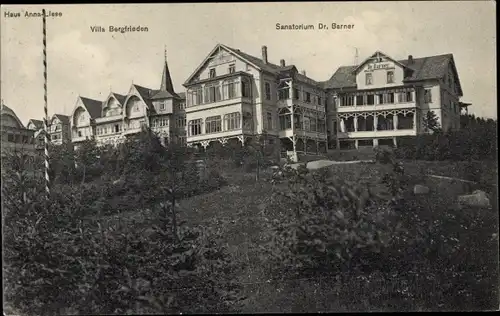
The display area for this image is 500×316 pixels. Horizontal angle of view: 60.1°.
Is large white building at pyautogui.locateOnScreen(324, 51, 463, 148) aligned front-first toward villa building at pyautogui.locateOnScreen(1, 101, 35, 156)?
no

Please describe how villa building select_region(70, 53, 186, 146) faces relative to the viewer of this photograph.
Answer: facing the viewer and to the left of the viewer

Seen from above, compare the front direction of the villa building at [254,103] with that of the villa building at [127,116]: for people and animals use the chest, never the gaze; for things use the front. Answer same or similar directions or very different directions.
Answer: same or similar directions

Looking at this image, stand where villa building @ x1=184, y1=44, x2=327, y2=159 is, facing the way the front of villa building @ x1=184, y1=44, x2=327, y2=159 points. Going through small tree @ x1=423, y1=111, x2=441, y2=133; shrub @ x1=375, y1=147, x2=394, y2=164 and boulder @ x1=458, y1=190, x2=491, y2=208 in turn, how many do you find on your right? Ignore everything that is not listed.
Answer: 0

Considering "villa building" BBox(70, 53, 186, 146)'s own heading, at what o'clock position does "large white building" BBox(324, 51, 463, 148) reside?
The large white building is roughly at 8 o'clock from the villa building.

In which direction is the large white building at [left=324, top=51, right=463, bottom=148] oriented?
toward the camera

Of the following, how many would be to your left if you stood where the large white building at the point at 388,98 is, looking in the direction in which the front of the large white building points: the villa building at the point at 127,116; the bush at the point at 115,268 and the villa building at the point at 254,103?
0

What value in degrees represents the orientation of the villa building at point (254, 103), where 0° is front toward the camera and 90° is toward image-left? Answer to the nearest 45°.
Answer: approximately 45°

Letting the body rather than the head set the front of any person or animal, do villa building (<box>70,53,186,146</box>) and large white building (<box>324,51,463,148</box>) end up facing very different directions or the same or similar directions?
same or similar directions

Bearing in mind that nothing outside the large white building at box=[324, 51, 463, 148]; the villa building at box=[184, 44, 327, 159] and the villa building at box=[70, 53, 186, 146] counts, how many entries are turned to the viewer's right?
0

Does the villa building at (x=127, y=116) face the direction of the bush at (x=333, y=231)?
no

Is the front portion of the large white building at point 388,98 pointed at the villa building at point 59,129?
no
